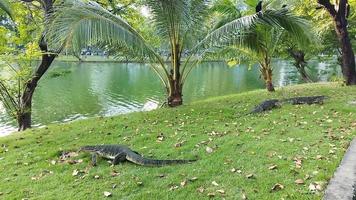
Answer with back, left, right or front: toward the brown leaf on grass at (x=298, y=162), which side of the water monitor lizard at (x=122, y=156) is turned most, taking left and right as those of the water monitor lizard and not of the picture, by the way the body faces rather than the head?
back

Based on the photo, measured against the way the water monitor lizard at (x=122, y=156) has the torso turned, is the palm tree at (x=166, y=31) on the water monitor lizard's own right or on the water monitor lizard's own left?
on the water monitor lizard's own right

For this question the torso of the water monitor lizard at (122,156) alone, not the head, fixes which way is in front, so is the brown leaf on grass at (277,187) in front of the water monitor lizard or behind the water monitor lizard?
behind

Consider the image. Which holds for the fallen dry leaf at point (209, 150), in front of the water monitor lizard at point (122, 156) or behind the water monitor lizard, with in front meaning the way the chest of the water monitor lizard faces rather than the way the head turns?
behind

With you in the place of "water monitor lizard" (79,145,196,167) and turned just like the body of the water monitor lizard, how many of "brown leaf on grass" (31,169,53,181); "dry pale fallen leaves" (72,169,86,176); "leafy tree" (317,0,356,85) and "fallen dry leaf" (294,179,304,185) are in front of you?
2

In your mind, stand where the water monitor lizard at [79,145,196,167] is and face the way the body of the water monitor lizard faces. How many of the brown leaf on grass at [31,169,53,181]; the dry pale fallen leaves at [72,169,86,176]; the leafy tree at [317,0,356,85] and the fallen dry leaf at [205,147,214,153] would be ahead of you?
2

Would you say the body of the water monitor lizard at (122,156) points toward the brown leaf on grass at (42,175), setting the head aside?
yes

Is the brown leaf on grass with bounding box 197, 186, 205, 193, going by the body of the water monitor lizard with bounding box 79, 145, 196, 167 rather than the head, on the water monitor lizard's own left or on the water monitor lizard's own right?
on the water monitor lizard's own left

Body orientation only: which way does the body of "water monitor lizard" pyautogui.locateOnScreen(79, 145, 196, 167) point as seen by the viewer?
to the viewer's left

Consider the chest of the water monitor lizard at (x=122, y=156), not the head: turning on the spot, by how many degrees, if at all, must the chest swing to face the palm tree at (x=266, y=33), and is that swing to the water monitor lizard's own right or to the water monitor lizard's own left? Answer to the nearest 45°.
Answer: approximately 135° to the water monitor lizard's own right

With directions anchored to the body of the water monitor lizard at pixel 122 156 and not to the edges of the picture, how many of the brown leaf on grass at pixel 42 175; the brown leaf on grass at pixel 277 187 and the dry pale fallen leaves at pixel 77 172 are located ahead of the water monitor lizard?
2
